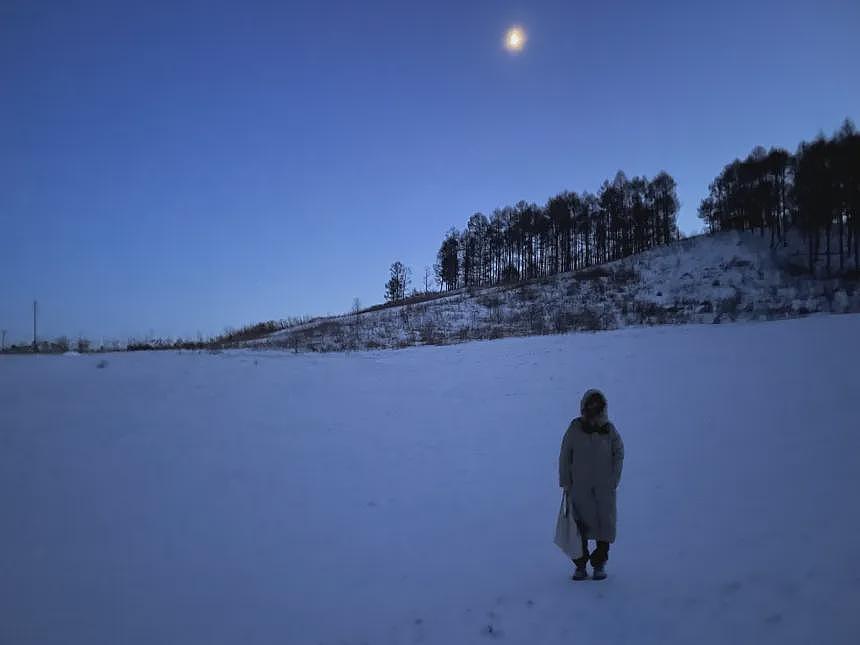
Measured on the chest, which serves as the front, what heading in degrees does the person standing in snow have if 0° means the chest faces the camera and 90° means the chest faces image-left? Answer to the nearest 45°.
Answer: approximately 0°
